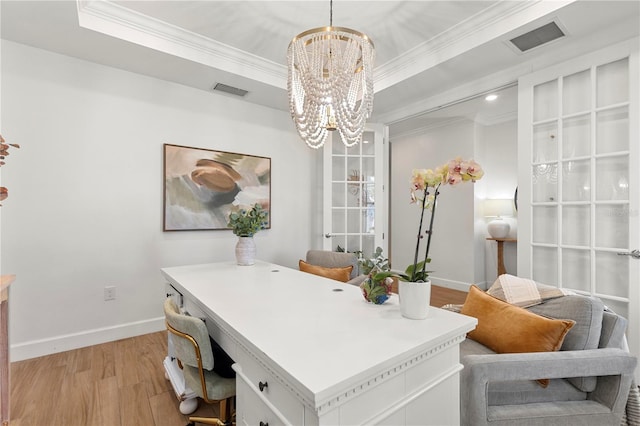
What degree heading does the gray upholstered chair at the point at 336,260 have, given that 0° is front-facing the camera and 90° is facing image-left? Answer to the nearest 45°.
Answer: approximately 45°

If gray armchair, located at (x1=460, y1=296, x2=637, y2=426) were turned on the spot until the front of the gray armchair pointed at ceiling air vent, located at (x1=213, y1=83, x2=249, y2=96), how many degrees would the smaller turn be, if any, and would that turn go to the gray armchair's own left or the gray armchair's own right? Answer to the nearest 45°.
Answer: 0° — it already faces it

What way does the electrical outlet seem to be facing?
toward the camera

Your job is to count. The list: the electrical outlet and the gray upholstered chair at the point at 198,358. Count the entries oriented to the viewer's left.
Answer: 0

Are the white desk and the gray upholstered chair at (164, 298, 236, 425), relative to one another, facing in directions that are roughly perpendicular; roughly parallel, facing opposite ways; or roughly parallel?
roughly parallel, facing opposite ways

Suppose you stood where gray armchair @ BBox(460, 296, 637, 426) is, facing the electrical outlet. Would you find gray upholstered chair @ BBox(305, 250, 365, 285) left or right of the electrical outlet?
right

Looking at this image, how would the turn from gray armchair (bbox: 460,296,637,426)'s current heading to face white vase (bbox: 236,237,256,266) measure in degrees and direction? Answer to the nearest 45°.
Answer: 0° — it already faces it

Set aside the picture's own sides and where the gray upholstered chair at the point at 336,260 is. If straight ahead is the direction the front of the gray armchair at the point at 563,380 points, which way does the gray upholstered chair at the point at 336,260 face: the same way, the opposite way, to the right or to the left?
to the left

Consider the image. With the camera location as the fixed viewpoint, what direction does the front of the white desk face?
facing the viewer and to the left of the viewer

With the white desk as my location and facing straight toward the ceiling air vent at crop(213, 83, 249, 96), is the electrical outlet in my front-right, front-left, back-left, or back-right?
front-left

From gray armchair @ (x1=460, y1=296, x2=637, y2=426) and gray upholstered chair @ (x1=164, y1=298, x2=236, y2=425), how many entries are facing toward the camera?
0

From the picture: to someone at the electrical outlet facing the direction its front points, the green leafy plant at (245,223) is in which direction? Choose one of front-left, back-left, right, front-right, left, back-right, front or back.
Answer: front-left

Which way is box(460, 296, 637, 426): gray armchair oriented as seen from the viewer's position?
to the viewer's left

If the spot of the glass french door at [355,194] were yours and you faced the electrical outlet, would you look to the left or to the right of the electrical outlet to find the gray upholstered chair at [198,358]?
left

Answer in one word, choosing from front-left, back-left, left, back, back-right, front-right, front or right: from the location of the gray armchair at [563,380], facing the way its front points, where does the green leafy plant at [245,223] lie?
front
